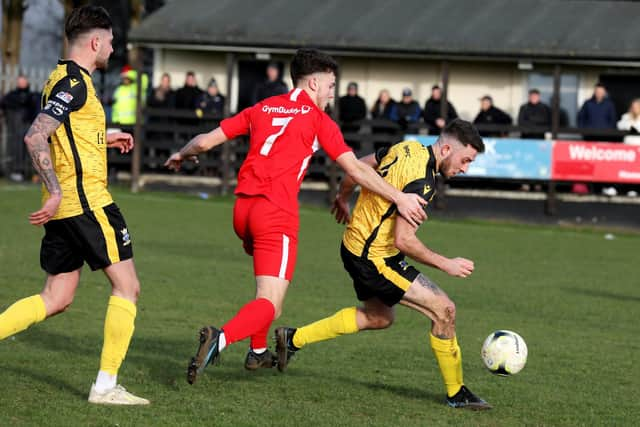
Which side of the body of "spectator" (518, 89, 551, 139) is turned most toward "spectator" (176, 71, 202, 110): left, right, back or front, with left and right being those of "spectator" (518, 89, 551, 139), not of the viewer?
right

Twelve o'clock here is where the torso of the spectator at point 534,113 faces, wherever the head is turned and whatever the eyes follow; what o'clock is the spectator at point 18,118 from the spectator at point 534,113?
the spectator at point 18,118 is roughly at 3 o'clock from the spectator at point 534,113.

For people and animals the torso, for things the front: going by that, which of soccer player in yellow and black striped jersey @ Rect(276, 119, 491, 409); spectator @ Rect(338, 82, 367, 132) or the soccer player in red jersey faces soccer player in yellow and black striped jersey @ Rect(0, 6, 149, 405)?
the spectator

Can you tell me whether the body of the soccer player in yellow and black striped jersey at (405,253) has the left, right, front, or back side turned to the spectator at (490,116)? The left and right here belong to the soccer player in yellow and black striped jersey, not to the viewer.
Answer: left

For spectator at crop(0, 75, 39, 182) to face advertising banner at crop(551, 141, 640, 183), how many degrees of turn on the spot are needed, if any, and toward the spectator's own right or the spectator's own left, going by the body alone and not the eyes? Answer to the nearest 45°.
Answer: approximately 45° to the spectator's own left

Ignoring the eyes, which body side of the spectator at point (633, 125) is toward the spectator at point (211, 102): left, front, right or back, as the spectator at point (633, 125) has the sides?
right

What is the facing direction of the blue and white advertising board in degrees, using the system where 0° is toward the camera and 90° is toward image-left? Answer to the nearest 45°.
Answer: approximately 0°

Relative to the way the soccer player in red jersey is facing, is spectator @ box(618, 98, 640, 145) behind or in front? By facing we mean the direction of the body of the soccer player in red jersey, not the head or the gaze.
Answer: in front

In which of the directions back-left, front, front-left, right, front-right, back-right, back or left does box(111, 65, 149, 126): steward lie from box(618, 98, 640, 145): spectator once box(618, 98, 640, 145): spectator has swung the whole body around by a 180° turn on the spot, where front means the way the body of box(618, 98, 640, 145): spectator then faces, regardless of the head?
left

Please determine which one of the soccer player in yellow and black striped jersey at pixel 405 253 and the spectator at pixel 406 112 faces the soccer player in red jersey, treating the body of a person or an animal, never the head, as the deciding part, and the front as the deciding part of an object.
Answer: the spectator

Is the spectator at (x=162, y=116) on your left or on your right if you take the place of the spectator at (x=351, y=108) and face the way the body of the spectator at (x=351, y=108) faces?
on your right
